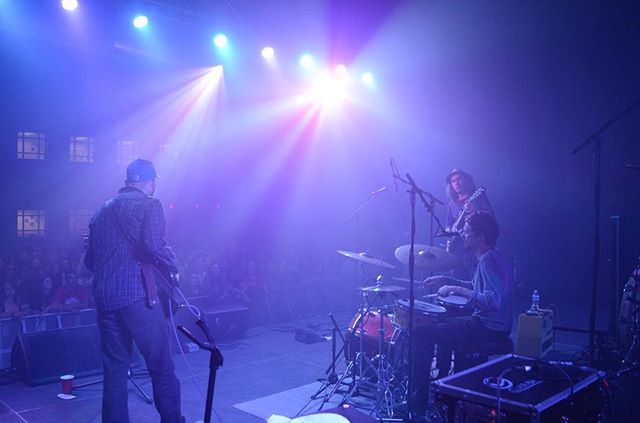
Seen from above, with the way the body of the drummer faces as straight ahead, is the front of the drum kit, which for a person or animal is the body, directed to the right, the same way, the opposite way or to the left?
the same way

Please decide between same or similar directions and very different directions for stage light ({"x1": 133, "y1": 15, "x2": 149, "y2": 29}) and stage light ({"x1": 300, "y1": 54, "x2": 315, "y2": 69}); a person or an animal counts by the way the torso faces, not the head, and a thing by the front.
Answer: same or similar directions

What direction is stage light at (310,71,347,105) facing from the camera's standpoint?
toward the camera

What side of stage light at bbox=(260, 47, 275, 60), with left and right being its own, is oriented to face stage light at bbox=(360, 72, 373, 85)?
left

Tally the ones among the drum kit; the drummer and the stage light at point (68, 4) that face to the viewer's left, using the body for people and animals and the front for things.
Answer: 2

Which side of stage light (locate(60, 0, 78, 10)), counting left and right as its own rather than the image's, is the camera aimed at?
front

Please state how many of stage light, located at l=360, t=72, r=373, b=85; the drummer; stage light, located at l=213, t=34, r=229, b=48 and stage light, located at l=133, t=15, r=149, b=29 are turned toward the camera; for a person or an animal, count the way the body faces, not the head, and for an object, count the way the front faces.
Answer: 3

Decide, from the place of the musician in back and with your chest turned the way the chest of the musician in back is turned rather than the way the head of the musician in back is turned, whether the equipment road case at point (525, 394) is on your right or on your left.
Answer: on your left

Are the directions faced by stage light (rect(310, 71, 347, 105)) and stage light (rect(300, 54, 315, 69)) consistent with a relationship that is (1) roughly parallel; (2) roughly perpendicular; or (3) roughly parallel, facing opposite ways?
roughly parallel

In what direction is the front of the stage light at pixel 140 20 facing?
toward the camera

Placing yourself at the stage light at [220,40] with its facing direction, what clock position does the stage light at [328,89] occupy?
the stage light at [328,89] is roughly at 8 o'clock from the stage light at [220,40].

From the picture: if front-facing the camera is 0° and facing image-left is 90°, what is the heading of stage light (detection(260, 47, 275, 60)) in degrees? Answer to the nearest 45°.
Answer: approximately 0°

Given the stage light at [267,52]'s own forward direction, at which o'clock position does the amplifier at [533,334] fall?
The amplifier is roughly at 11 o'clock from the stage light.

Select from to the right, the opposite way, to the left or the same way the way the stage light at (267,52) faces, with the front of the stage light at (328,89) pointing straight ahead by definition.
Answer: the same way

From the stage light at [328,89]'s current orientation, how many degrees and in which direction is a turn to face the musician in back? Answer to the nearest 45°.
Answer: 0° — it already faces them

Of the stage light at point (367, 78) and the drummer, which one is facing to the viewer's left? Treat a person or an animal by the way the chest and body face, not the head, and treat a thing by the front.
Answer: the drummer

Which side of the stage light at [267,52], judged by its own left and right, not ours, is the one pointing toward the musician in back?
front
